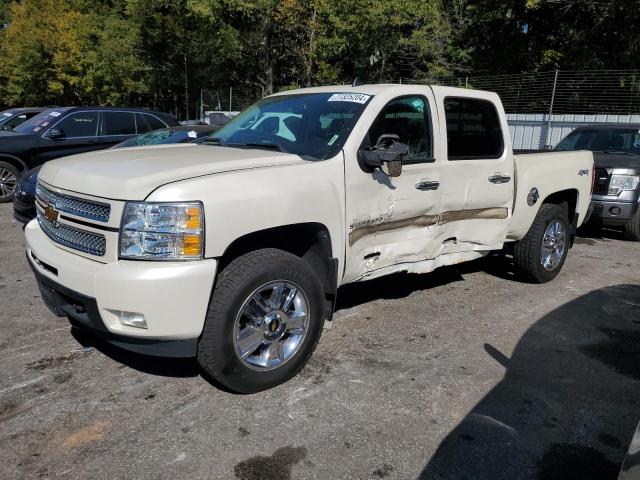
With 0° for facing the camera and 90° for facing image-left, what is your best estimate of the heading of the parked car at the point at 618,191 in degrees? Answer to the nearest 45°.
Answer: approximately 45°

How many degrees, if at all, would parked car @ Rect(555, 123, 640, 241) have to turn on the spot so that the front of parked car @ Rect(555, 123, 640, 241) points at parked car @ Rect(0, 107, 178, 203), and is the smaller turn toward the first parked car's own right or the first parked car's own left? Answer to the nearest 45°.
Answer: approximately 45° to the first parked car's own right

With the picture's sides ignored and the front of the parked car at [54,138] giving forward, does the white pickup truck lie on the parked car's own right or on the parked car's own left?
on the parked car's own left

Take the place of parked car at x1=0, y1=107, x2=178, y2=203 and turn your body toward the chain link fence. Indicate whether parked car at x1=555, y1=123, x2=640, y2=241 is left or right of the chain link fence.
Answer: right

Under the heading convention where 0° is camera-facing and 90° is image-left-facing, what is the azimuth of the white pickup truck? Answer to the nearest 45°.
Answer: approximately 45°

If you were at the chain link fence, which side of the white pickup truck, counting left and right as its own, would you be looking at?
back

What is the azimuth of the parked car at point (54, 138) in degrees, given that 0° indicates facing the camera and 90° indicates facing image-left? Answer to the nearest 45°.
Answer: approximately 45°
